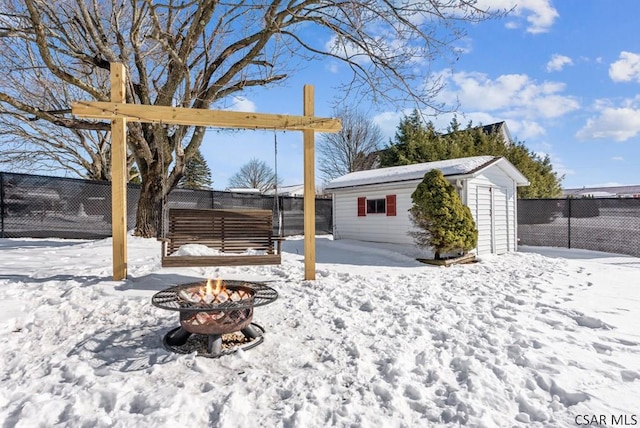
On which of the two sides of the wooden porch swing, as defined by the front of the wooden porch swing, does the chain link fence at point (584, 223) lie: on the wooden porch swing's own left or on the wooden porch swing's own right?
on the wooden porch swing's own left

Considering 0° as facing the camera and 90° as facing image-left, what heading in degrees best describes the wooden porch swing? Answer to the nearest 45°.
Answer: approximately 0°

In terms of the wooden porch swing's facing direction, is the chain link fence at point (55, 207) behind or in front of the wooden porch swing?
behind

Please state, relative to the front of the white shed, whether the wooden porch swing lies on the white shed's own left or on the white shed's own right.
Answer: on the white shed's own right

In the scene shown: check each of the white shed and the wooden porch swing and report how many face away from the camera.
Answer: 0

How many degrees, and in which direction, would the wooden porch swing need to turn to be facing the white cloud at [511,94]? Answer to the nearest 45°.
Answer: approximately 135° to its left
